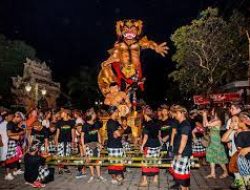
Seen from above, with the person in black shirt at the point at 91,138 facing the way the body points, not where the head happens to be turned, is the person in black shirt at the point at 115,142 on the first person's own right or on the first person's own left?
on the first person's own left

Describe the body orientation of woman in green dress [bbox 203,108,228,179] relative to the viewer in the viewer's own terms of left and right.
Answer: facing to the left of the viewer
